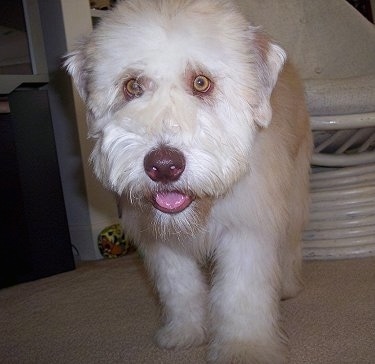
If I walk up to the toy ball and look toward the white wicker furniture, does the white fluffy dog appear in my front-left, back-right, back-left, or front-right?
front-right

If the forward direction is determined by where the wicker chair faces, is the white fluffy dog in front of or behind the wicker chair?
in front
